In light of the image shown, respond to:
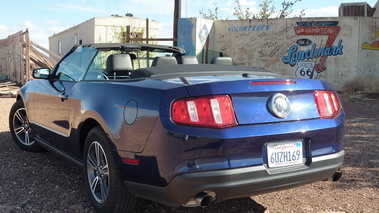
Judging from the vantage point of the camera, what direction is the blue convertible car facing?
facing away from the viewer and to the left of the viewer
